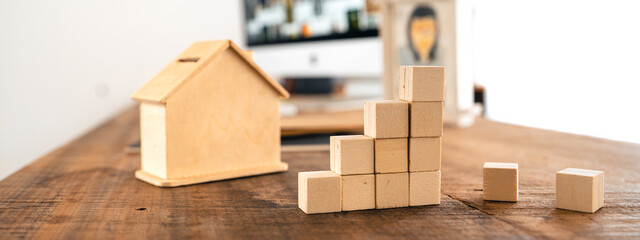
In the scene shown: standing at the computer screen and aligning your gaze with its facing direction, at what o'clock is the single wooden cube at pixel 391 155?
The single wooden cube is roughly at 12 o'clock from the computer screen.

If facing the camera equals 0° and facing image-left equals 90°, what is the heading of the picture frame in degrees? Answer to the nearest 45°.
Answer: approximately 45°

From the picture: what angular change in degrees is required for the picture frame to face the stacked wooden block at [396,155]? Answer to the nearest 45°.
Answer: approximately 45° to its left

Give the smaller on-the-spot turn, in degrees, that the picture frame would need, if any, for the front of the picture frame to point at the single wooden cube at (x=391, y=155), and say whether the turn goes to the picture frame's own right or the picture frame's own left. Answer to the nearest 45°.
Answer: approximately 45° to the picture frame's own left

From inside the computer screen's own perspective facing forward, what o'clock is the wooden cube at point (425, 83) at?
The wooden cube is roughly at 12 o'clock from the computer screen.
